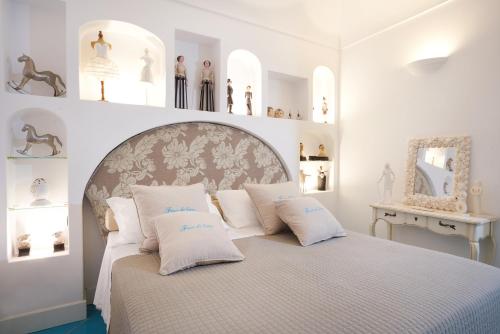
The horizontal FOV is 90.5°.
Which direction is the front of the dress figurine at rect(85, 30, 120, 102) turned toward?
toward the camera

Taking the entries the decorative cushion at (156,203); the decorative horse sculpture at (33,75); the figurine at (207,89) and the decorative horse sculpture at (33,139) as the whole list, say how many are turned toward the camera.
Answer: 2

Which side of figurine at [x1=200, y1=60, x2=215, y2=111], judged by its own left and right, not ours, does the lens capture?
front

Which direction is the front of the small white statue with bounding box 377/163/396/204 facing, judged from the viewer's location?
facing the viewer and to the left of the viewer

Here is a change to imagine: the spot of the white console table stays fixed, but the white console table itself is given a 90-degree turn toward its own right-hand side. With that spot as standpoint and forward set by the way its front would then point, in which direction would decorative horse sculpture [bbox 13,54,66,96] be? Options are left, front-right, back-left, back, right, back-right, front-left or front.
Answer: left

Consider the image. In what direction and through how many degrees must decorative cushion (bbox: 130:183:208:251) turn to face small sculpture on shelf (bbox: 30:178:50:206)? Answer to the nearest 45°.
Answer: approximately 135° to its right

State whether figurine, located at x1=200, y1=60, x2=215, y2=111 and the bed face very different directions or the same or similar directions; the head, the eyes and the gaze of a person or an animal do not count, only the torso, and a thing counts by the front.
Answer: same or similar directions

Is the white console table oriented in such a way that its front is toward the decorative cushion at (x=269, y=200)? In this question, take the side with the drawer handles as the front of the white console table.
yes

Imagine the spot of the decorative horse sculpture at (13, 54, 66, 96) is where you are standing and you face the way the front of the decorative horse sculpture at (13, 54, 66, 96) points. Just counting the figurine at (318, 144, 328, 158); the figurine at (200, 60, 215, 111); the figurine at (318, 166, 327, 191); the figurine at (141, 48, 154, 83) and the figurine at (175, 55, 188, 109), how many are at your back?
5

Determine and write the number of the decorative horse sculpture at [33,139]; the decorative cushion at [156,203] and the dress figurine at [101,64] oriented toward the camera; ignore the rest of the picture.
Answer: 2

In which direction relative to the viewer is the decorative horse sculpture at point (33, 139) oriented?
to the viewer's left

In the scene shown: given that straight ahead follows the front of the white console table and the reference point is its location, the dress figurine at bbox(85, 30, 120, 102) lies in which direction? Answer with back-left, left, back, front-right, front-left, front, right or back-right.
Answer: front

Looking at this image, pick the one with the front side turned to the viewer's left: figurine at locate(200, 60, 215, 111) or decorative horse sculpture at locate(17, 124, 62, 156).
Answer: the decorative horse sculpture

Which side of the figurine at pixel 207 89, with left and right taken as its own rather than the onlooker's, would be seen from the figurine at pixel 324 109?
left
